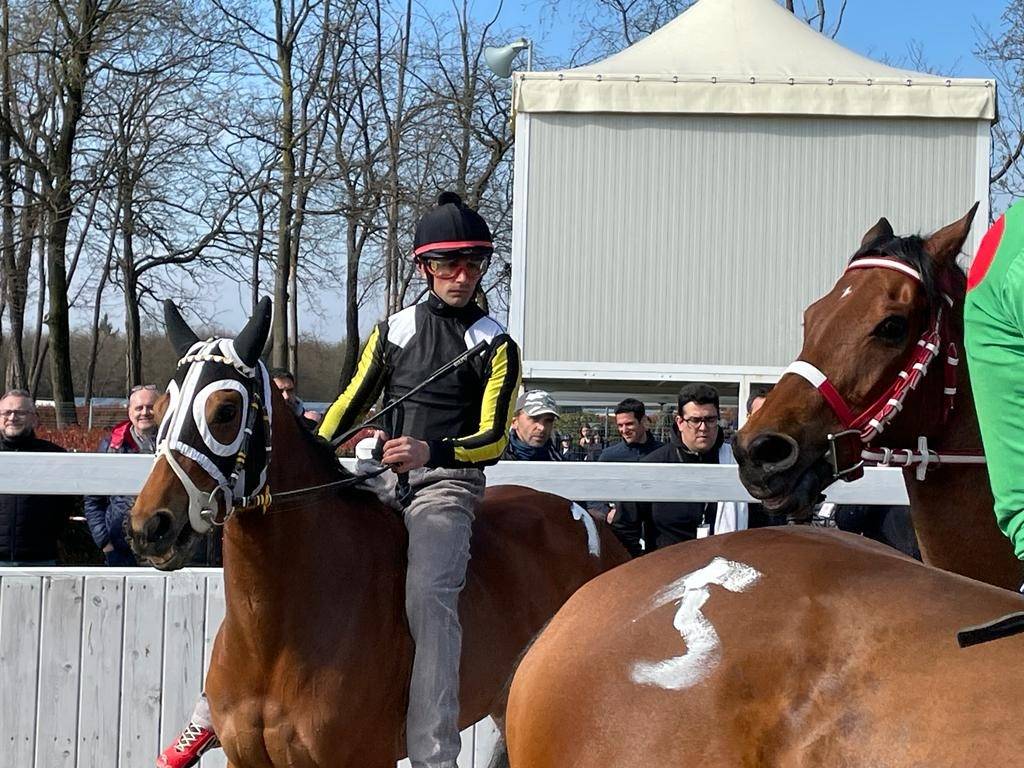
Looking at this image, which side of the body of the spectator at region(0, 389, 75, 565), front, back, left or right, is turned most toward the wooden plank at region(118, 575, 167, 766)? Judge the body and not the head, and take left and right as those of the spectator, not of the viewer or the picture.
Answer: front

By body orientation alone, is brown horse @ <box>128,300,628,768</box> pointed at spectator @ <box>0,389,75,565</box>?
no

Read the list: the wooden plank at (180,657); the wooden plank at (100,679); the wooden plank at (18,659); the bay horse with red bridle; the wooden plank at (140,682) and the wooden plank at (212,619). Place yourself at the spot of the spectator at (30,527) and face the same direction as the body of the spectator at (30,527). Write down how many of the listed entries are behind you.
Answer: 0

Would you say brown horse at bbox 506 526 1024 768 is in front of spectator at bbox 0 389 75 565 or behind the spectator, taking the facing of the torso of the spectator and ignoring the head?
in front

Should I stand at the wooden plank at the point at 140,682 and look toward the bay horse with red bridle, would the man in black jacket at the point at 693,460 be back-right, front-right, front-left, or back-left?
front-left

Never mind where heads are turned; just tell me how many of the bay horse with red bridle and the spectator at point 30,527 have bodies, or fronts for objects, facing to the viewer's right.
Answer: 0

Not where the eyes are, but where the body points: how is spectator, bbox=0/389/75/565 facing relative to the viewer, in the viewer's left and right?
facing the viewer

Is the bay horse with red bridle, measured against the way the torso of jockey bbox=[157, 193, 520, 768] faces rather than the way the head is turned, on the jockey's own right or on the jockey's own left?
on the jockey's own left

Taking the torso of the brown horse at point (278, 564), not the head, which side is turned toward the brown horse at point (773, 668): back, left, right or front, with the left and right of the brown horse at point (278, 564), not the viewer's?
left

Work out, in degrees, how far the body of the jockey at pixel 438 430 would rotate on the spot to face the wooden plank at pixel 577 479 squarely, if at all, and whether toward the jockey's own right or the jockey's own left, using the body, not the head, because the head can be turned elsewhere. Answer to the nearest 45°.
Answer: approximately 180°

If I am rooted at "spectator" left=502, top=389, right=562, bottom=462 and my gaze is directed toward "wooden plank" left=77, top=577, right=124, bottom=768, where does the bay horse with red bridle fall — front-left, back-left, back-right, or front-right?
front-left

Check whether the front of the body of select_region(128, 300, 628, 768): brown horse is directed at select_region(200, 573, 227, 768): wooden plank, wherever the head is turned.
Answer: no

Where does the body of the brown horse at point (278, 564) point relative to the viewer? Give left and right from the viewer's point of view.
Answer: facing the viewer and to the left of the viewer

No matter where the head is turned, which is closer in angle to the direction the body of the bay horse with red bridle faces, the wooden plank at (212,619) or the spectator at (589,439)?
the wooden plank
